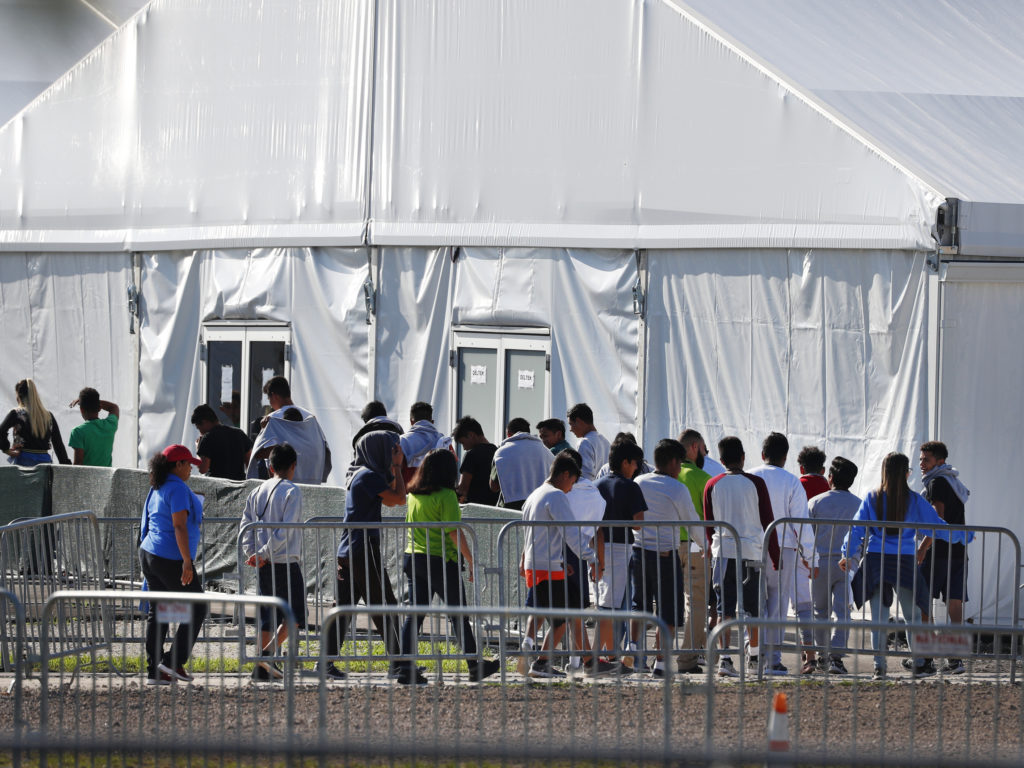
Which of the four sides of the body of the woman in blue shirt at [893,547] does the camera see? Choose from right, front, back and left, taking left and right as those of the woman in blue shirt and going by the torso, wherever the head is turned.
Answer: back

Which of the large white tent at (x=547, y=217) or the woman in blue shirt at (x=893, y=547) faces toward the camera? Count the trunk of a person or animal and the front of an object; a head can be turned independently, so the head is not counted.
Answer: the large white tent

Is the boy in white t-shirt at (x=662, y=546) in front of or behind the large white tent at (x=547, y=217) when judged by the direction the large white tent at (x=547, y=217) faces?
in front

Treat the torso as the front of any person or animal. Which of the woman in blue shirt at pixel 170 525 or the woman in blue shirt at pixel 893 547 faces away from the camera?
the woman in blue shirt at pixel 893 547

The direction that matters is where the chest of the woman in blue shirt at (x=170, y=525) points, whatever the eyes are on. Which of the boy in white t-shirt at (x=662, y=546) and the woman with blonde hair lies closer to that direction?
the boy in white t-shirt

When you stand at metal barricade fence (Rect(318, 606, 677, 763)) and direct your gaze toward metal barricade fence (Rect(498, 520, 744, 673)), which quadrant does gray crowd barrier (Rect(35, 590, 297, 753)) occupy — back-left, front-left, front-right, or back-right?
back-left

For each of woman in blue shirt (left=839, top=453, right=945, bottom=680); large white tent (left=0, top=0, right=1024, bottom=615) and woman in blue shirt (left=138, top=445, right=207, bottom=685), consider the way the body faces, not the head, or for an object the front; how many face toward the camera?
1

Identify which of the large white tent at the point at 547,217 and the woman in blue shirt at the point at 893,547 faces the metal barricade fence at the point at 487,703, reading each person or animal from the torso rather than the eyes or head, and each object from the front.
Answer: the large white tent

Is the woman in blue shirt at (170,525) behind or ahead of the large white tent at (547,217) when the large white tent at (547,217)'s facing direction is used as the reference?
ahead

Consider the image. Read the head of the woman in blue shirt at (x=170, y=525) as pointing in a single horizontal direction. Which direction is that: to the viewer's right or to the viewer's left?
to the viewer's right

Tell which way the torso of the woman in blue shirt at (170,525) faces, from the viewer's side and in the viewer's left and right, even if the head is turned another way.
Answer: facing to the right of the viewer

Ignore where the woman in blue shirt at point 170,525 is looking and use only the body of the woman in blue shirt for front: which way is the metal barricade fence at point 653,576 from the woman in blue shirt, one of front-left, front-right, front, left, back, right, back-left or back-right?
front

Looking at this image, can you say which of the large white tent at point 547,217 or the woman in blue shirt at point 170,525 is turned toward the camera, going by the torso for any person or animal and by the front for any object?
the large white tent

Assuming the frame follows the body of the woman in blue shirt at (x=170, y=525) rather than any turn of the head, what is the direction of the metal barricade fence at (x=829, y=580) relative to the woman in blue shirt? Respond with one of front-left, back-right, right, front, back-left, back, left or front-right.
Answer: front

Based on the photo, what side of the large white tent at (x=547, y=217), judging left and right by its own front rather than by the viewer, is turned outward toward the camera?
front
